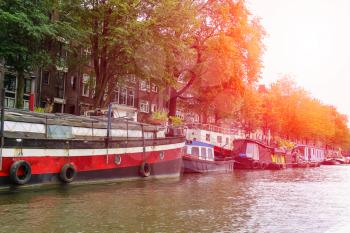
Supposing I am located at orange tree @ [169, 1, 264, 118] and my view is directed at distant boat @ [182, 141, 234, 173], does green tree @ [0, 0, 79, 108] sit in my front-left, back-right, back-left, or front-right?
front-right

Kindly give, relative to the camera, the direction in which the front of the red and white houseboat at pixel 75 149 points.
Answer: facing away from the viewer and to the right of the viewer

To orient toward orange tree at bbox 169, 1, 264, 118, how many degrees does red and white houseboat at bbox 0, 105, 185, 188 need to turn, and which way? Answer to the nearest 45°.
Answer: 0° — it already faces it

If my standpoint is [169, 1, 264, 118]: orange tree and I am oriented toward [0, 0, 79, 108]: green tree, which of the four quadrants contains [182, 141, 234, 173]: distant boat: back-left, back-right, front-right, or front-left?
front-left

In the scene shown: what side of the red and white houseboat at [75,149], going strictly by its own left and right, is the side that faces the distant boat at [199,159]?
front
